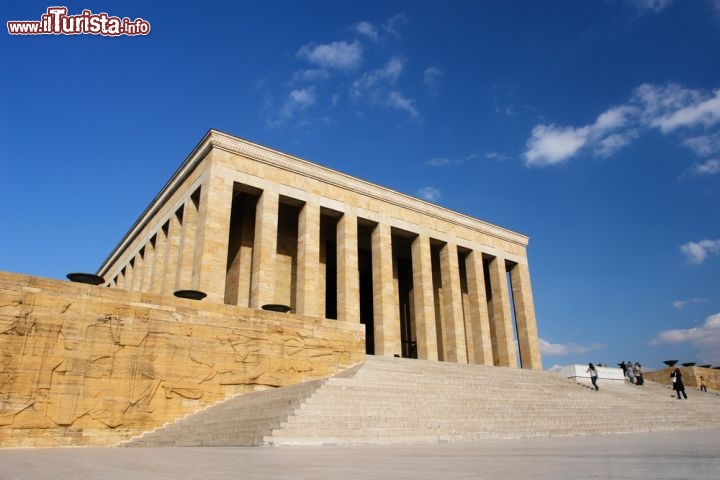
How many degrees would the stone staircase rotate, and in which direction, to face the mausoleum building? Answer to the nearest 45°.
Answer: approximately 135° to its left

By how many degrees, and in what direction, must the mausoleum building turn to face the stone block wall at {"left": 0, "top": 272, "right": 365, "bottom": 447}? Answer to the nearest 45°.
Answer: approximately 90° to its right

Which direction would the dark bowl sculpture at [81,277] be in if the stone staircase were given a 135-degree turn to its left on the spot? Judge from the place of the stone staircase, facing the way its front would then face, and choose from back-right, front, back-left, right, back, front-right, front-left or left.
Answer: left

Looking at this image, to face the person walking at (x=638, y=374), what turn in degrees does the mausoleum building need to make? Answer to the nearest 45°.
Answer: approximately 45° to its left

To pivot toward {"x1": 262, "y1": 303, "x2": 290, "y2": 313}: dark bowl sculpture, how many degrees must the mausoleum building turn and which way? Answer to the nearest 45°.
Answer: approximately 45° to its right

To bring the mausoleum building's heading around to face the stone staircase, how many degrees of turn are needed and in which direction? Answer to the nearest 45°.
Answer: approximately 45° to its right

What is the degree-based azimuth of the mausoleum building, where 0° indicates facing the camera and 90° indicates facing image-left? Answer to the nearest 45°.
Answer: approximately 315°
